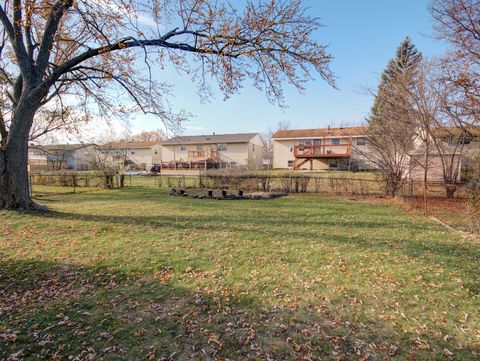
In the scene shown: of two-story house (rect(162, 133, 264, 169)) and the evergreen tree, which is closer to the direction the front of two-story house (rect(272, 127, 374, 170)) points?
the two-story house

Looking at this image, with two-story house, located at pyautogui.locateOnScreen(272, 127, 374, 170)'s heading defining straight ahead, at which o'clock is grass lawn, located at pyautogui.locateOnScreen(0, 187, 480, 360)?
The grass lawn is roughly at 6 o'clock from the two-story house.

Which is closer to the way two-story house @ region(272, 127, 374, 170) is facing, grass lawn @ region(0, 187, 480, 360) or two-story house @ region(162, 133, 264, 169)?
the two-story house

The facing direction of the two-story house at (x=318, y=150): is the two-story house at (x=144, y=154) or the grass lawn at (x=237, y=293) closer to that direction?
the two-story house

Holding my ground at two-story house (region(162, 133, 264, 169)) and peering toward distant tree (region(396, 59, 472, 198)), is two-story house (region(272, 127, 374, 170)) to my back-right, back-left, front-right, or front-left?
front-left

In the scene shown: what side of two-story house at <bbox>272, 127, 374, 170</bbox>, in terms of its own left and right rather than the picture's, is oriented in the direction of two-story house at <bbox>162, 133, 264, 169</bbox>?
left

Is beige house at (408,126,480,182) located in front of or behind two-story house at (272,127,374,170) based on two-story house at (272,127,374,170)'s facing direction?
behind

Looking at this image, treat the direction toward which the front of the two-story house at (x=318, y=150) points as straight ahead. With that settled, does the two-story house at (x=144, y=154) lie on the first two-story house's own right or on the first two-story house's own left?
on the first two-story house's own left

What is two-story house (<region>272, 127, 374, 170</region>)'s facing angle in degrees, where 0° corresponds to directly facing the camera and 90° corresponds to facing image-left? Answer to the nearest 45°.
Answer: approximately 180°

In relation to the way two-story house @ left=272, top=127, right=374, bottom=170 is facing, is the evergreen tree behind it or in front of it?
behind
